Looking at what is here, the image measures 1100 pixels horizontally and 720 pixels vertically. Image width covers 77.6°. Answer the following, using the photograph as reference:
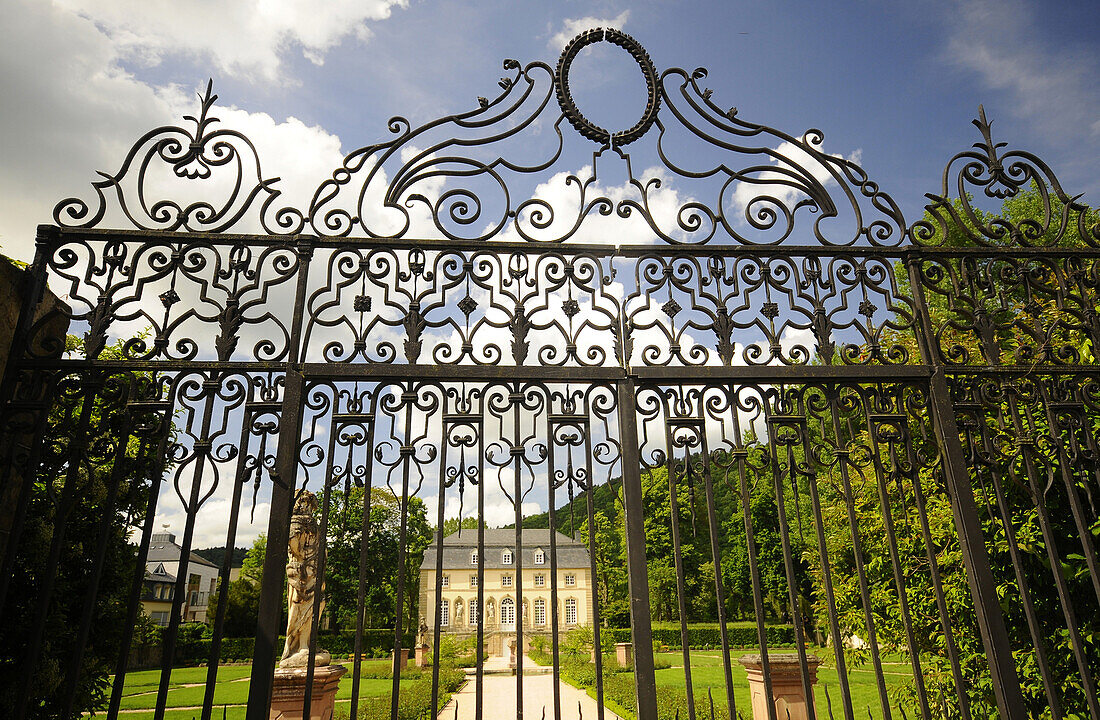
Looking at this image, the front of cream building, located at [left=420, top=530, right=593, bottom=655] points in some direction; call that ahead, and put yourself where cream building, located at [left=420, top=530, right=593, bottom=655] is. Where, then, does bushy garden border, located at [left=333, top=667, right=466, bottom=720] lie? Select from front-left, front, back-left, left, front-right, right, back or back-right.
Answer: front

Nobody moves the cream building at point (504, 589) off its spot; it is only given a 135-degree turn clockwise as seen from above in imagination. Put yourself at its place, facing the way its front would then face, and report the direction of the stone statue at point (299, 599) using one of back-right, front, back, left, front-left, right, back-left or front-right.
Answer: back-left

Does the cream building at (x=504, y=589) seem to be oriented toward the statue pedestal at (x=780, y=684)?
yes

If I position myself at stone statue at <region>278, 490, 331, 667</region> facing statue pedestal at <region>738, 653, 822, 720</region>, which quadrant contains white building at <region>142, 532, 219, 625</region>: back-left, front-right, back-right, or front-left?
back-left

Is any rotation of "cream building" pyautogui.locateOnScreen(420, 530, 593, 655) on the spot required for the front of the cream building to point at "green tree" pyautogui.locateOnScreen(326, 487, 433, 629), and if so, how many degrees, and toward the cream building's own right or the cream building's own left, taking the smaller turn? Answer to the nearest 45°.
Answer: approximately 45° to the cream building's own right

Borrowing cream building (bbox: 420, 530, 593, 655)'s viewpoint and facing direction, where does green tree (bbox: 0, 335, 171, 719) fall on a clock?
The green tree is roughly at 12 o'clock from the cream building.

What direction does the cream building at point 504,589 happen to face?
toward the camera

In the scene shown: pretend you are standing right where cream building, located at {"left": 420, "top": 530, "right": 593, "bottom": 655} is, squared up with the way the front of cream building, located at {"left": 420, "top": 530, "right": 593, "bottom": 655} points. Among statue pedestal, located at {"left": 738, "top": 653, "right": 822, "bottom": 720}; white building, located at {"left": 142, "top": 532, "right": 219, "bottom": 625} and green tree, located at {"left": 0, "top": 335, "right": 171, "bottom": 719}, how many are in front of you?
2

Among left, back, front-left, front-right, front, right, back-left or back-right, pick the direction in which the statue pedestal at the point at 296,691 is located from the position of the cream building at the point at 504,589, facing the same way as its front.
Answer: front

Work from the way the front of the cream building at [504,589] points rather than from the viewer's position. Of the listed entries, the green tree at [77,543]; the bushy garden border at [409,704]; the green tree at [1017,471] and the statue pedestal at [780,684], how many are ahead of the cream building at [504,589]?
4

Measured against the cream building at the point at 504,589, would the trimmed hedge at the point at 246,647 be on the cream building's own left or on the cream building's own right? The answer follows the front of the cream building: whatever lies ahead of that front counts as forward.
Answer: on the cream building's own right

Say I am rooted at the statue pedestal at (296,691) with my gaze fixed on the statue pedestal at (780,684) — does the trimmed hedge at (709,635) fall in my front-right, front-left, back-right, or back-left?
front-left

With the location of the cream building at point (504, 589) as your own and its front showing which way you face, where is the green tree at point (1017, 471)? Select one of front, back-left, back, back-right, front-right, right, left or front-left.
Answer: front

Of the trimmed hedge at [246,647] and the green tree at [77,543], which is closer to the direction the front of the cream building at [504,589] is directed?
the green tree

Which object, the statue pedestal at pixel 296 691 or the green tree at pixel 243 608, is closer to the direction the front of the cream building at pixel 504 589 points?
the statue pedestal
